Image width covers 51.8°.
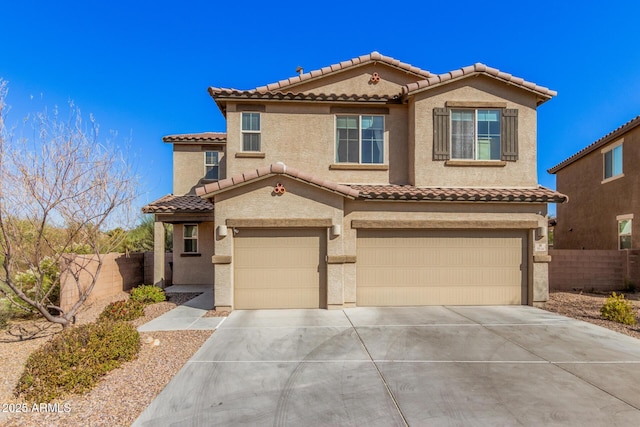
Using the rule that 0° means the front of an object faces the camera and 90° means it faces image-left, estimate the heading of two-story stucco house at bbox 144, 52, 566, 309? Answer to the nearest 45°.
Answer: approximately 0°

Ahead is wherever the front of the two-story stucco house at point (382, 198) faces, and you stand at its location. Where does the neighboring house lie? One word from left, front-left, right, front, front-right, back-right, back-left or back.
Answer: back-left

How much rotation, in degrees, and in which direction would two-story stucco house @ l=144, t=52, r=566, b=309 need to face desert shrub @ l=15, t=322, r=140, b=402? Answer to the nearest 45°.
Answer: approximately 45° to its right

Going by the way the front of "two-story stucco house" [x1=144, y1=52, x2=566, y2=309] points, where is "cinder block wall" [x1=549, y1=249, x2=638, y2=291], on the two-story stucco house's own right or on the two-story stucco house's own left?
on the two-story stucco house's own left

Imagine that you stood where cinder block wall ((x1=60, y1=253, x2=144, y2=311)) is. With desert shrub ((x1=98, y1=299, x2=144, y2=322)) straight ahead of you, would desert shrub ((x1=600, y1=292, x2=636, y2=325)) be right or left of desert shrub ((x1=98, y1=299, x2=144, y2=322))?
left

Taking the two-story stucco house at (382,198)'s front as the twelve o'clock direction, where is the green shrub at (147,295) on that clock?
The green shrub is roughly at 3 o'clock from the two-story stucco house.

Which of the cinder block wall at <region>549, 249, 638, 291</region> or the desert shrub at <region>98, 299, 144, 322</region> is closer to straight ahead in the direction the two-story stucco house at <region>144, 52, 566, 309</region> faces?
the desert shrub

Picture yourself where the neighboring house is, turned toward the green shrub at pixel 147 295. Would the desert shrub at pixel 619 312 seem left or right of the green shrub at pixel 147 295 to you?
left

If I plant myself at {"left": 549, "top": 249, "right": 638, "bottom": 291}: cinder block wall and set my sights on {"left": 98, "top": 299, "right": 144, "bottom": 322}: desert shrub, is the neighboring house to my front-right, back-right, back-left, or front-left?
back-right

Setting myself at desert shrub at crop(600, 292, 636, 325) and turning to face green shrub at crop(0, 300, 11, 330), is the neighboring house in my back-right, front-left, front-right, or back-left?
back-right
